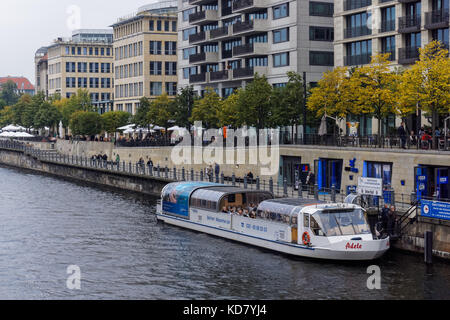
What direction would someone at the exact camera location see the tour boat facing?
facing the viewer and to the right of the viewer

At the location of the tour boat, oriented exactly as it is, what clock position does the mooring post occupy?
The mooring post is roughly at 11 o'clock from the tour boat.
